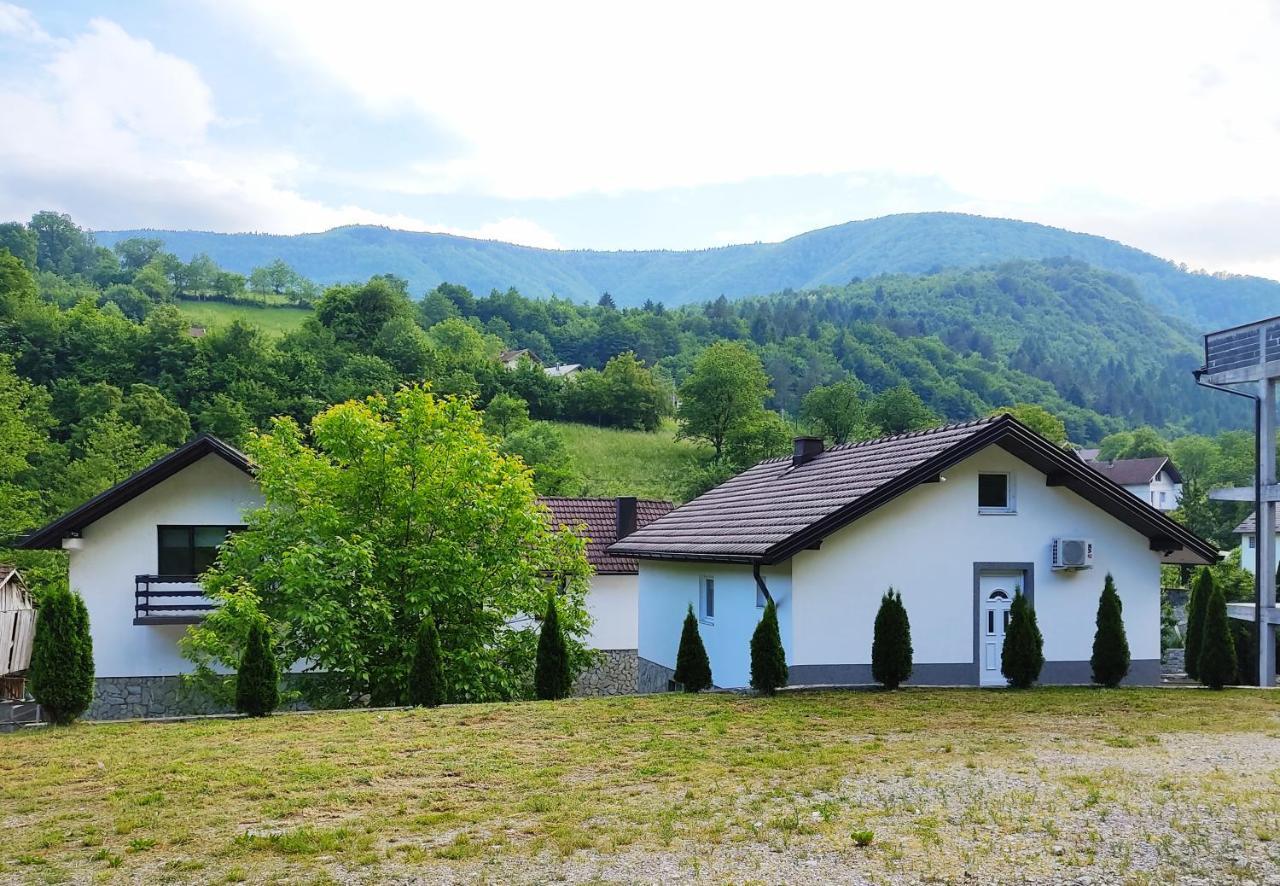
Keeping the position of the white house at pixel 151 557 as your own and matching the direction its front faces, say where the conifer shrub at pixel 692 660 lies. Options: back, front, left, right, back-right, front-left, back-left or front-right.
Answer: front-left

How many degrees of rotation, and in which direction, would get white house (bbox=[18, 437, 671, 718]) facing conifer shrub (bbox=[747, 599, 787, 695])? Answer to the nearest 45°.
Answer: approximately 45° to its left

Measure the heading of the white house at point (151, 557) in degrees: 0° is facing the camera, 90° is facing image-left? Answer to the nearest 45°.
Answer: approximately 0°

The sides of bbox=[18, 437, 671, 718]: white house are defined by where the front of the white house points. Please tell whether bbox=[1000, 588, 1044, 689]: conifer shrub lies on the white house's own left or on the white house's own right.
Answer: on the white house's own left

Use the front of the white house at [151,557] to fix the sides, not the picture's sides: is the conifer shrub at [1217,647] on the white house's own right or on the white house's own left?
on the white house's own left
